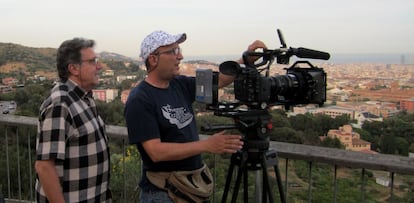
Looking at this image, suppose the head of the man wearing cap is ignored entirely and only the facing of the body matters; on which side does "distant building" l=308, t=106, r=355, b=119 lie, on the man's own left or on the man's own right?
on the man's own left

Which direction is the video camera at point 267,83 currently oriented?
to the viewer's right

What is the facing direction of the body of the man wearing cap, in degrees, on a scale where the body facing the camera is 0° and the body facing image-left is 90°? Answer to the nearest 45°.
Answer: approximately 315°

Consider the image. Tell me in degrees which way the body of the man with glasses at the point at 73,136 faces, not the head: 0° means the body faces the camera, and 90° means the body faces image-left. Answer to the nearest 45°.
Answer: approximately 270°

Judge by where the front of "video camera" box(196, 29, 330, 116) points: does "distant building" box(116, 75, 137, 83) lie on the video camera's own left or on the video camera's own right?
on the video camera's own left

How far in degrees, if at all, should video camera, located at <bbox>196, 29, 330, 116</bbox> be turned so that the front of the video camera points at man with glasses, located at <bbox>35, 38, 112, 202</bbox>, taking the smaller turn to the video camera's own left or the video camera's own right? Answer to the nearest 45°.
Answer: approximately 180°

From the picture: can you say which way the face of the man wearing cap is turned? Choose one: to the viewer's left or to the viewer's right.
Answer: to the viewer's right

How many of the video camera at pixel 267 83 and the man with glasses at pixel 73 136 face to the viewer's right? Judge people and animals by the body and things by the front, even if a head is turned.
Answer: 2
